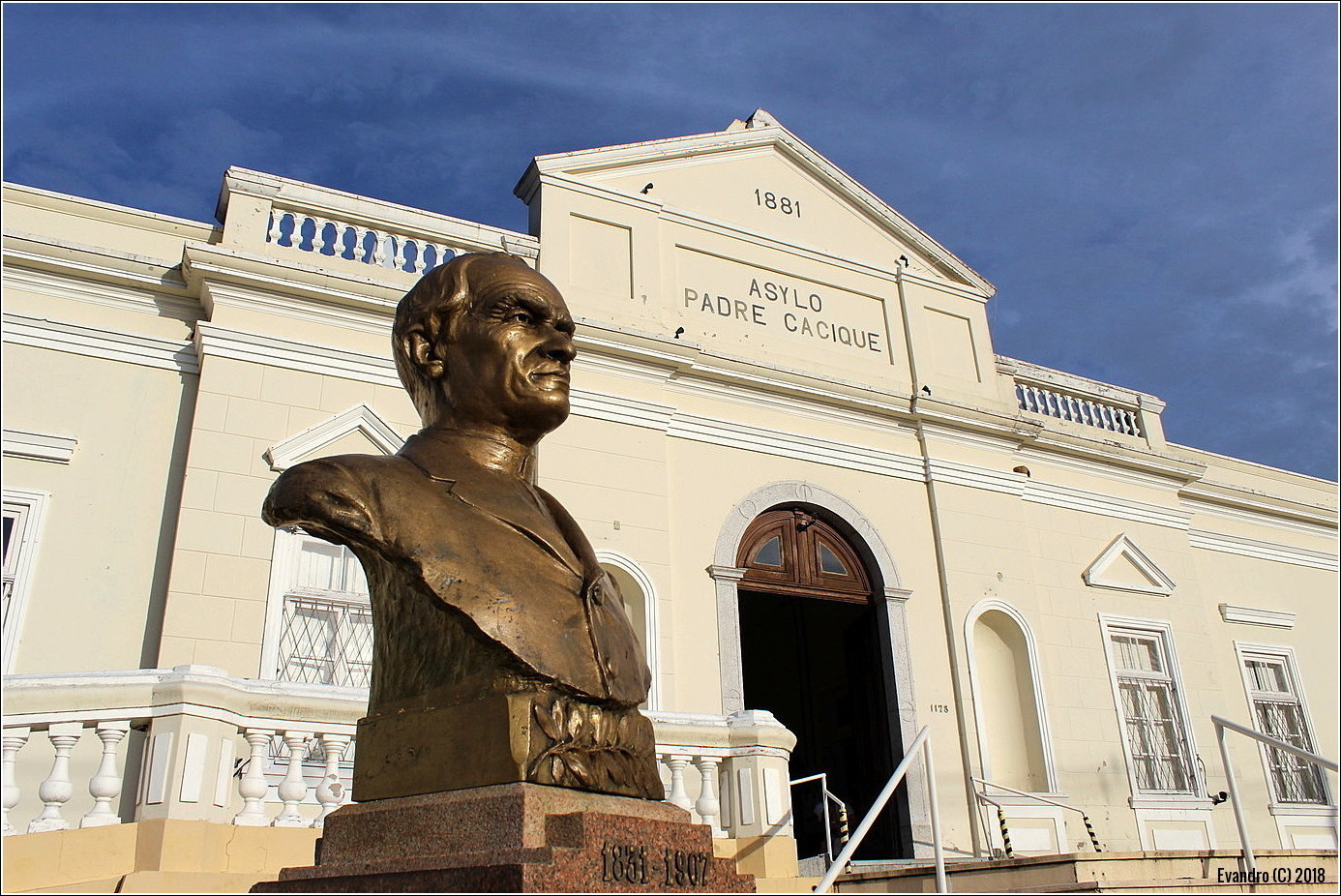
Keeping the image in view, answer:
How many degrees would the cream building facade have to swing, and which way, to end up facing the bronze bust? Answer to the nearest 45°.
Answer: approximately 45° to its right

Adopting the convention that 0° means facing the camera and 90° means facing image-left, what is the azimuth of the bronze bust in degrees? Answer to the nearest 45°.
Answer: approximately 315°

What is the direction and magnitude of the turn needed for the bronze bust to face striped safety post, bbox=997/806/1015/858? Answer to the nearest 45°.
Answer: approximately 90° to its left
